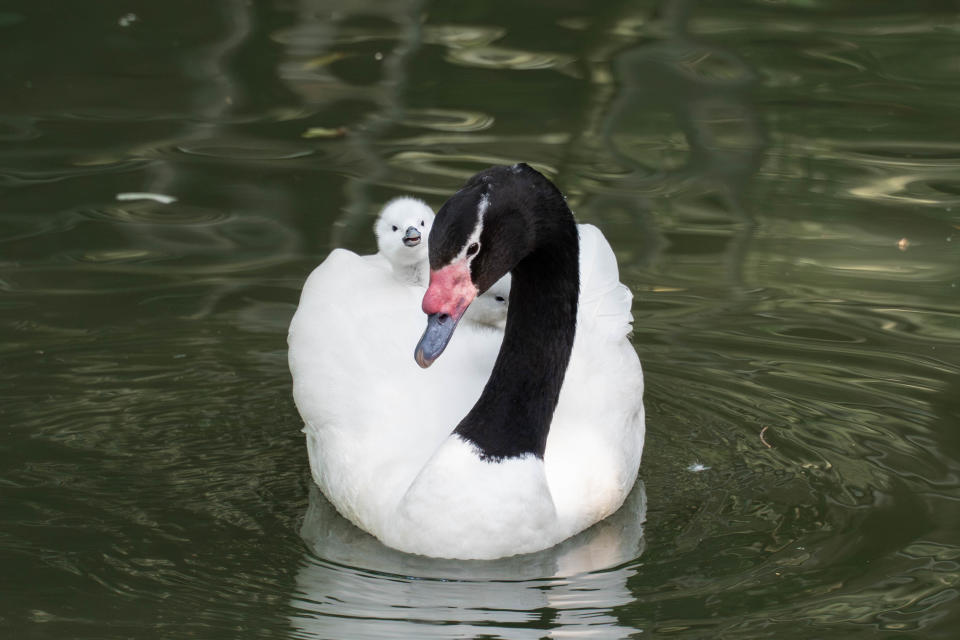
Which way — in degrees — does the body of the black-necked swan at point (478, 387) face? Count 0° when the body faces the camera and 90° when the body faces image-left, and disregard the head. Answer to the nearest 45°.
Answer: approximately 0°

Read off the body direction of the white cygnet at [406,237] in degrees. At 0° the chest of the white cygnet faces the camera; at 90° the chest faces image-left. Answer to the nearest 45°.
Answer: approximately 315°
